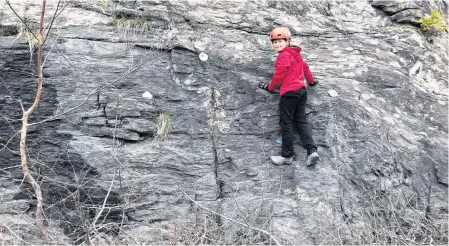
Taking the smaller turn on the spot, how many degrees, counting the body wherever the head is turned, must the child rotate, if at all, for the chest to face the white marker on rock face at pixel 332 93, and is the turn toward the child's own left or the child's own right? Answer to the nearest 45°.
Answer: approximately 90° to the child's own right

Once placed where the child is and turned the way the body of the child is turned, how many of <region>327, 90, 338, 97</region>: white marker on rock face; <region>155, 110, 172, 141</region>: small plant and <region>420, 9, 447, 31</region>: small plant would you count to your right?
2

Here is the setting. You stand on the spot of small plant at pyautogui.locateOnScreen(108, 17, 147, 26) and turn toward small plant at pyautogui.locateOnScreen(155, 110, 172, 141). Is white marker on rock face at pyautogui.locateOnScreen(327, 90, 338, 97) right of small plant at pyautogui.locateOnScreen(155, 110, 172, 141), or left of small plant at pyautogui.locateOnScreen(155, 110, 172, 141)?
left

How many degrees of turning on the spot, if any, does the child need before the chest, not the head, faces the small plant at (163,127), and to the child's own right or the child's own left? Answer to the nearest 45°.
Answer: approximately 45° to the child's own left

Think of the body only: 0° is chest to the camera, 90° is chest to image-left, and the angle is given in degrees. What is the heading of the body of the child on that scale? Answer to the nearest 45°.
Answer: approximately 135°

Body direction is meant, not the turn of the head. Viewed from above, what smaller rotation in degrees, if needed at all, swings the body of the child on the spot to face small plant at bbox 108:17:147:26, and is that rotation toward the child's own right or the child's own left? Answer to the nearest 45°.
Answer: approximately 45° to the child's own left

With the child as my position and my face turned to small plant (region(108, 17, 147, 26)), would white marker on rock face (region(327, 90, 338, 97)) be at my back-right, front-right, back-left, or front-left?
back-right

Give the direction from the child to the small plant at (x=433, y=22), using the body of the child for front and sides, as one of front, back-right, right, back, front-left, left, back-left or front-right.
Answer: right

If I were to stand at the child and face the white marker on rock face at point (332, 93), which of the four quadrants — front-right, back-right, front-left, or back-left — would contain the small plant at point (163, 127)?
back-left
